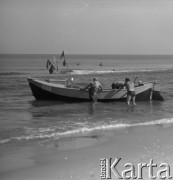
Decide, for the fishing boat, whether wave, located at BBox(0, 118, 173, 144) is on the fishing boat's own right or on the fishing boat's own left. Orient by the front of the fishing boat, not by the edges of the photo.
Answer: on the fishing boat's own left

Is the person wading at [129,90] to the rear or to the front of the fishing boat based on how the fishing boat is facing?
to the rear

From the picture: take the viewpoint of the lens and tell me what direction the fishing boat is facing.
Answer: facing to the left of the viewer
